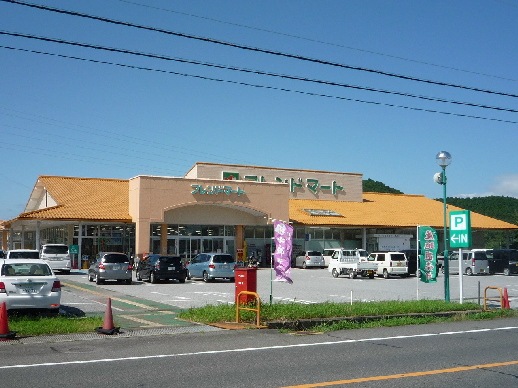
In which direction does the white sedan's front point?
away from the camera

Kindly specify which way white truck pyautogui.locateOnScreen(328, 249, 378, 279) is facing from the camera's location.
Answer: facing away from the viewer and to the left of the viewer

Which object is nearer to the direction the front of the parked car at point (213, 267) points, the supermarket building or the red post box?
the supermarket building

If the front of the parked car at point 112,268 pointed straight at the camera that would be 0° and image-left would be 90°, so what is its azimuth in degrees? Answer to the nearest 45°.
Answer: approximately 135°

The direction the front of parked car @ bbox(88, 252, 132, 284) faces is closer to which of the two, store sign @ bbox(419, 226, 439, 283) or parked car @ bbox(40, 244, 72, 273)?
the parked car

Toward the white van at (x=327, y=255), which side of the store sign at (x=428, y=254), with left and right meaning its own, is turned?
back

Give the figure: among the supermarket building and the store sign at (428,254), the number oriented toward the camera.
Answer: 2
